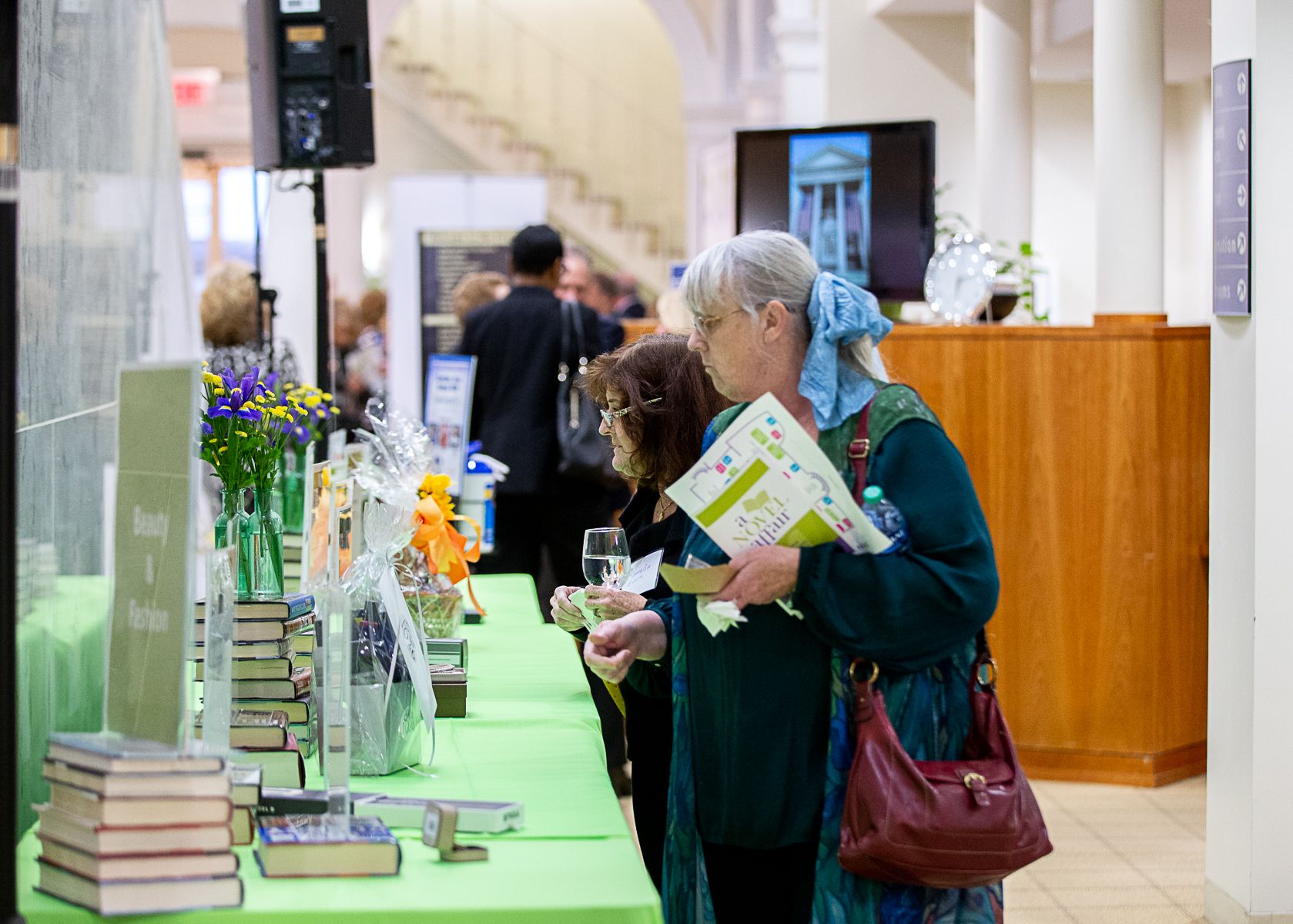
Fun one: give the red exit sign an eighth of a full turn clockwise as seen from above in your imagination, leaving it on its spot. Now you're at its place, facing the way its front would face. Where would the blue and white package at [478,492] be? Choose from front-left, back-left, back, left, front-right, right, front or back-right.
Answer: front-left

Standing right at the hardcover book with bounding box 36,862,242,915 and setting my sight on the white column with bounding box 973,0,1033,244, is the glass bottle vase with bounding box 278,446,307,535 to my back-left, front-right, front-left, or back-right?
front-left

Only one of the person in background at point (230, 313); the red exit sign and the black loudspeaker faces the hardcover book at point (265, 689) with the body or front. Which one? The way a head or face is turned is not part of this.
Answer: the red exit sign

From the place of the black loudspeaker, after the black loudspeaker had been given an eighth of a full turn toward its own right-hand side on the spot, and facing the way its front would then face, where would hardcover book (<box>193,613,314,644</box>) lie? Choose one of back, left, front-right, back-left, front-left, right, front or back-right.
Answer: back-right

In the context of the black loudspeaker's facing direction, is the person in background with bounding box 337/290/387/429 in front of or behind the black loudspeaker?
in front

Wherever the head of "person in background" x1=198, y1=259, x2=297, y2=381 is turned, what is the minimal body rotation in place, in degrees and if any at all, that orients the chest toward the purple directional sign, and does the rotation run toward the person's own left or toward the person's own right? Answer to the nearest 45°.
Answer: approximately 135° to the person's own right

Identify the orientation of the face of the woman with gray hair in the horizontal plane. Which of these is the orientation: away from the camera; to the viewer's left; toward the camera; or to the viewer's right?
to the viewer's left

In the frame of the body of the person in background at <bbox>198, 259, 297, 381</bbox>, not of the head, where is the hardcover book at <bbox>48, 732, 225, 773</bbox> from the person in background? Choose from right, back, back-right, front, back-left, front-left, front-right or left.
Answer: back

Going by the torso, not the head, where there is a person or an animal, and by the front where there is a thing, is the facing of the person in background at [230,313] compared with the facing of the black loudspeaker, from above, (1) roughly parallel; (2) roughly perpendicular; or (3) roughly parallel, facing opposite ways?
roughly parallel

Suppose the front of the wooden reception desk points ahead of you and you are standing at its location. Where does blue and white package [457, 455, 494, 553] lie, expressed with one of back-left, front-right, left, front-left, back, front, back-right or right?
front-right

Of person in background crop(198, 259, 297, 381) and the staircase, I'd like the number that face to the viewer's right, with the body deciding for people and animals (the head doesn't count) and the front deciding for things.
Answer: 1

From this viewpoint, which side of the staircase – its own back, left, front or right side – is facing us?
right

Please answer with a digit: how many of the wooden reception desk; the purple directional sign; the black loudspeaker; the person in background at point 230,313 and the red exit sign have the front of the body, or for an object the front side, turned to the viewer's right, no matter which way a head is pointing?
0

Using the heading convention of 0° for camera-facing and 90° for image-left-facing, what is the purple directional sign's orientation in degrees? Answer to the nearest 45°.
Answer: approximately 45°

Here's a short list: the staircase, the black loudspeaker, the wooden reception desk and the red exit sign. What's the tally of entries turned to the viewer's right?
1

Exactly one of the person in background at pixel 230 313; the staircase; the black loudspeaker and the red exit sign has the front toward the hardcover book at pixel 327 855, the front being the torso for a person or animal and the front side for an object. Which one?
the red exit sign

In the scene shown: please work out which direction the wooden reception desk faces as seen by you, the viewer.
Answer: facing the viewer

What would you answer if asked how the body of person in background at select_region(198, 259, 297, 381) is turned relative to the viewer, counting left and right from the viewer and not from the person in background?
facing away from the viewer

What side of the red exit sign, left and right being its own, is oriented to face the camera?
front

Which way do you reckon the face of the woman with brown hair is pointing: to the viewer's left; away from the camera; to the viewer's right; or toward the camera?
to the viewer's left

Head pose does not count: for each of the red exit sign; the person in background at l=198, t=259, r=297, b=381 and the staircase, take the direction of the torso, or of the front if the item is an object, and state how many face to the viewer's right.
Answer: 1

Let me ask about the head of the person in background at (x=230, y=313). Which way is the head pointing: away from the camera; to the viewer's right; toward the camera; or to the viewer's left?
away from the camera
